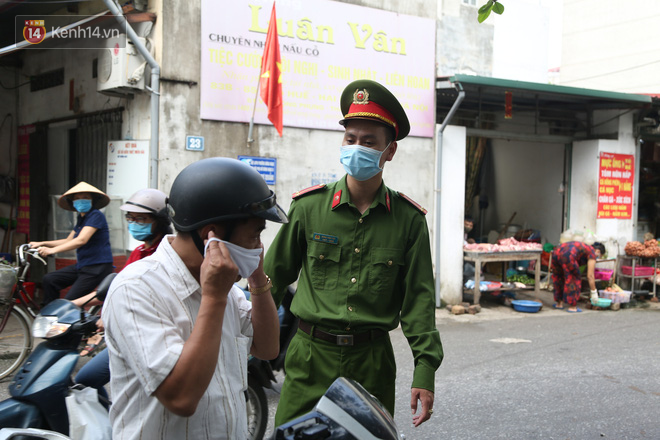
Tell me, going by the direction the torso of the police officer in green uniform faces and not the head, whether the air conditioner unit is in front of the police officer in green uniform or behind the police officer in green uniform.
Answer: behind

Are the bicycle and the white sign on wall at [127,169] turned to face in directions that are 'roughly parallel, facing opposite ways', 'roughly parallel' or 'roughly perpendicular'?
roughly perpendicular

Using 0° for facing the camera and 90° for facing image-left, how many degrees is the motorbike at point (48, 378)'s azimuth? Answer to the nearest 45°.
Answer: approximately 45°

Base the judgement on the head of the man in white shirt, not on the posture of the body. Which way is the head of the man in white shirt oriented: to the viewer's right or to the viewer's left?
to the viewer's right

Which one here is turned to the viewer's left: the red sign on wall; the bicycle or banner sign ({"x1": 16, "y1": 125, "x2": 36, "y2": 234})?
the bicycle

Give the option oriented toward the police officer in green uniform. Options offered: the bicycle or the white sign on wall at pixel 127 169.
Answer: the white sign on wall

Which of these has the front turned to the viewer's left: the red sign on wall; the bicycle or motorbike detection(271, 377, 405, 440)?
the bicycle

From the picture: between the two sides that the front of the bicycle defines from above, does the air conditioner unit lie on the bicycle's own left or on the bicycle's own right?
on the bicycle's own right

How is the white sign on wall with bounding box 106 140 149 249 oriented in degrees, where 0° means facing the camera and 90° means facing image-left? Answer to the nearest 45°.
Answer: approximately 0°

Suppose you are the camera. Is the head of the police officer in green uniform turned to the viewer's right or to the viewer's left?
to the viewer's left
